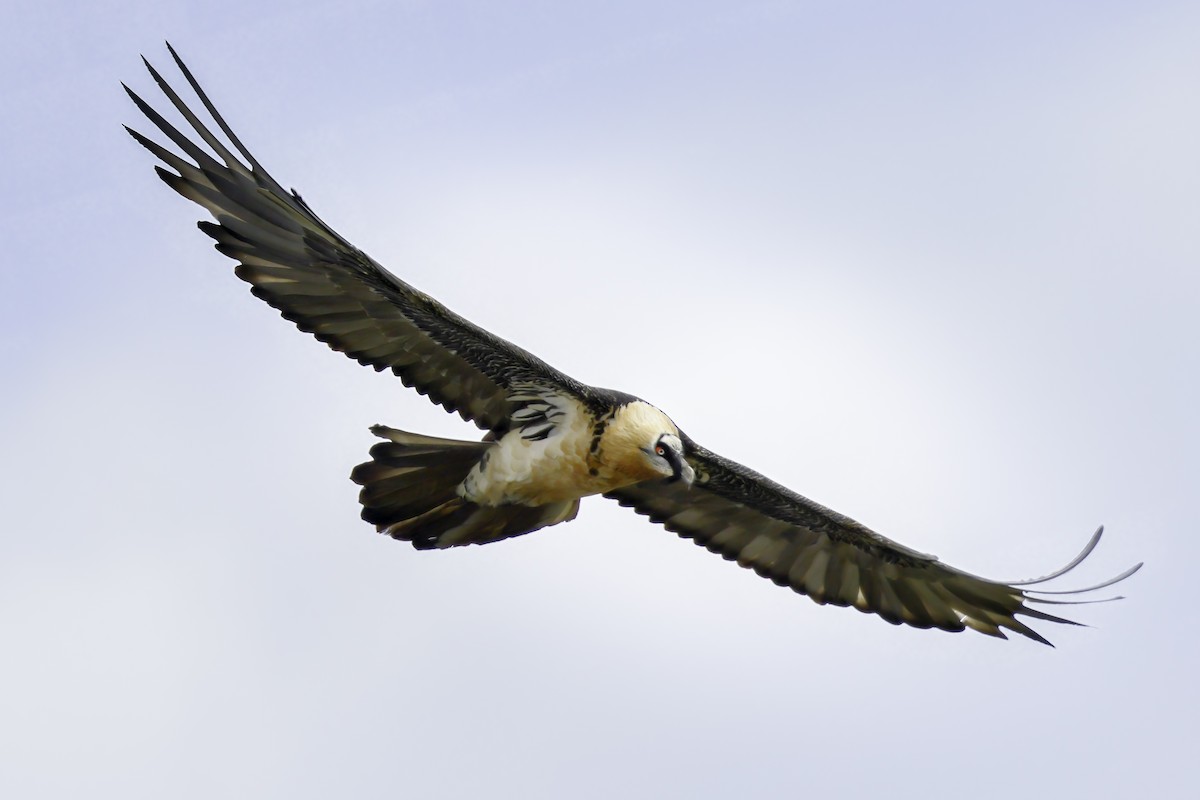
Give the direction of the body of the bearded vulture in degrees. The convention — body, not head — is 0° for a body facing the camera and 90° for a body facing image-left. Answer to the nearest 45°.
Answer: approximately 315°
